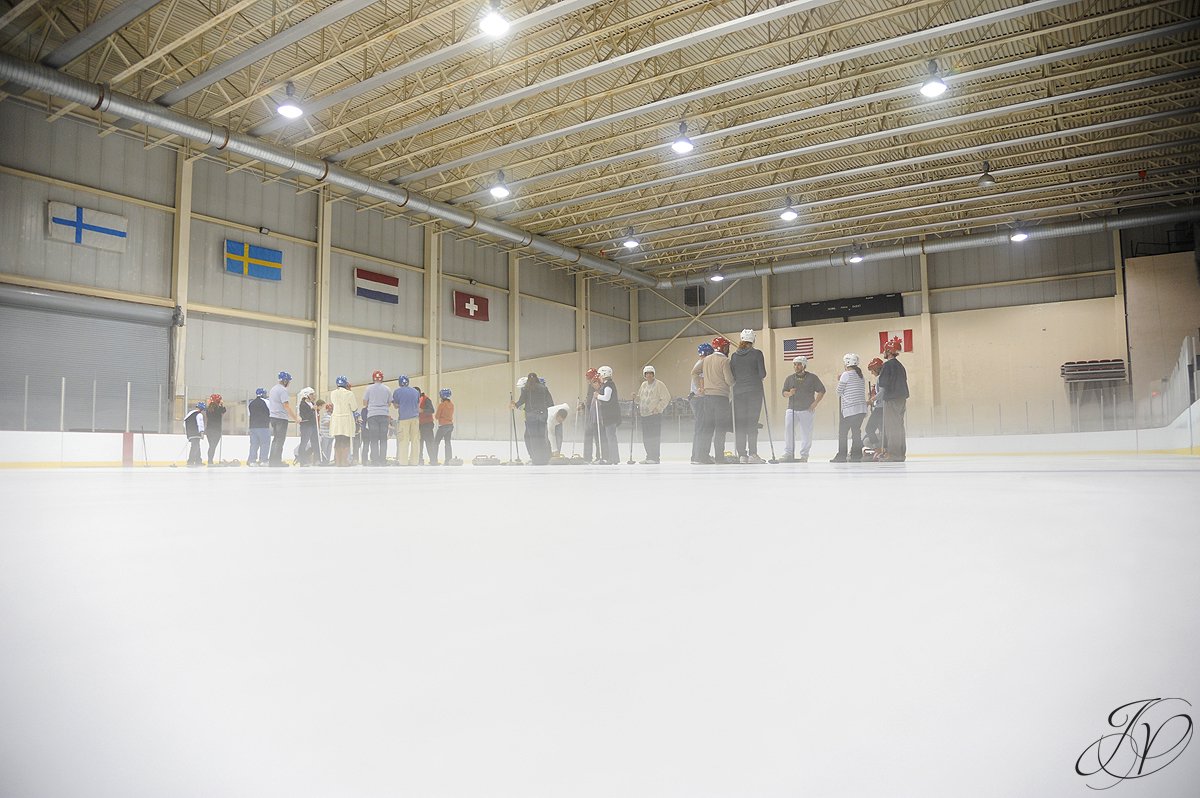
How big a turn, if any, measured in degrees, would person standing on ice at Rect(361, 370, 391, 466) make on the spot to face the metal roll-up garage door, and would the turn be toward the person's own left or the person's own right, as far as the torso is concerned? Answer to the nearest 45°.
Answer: approximately 45° to the person's own left

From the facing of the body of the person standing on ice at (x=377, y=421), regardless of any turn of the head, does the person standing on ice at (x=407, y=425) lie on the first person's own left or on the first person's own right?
on the first person's own right

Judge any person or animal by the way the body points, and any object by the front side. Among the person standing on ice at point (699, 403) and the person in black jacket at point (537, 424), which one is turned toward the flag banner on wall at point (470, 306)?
the person in black jacket

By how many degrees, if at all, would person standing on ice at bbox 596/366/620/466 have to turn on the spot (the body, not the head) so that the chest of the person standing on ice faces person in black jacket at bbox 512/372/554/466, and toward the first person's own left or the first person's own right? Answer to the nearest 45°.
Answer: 0° — they already face them

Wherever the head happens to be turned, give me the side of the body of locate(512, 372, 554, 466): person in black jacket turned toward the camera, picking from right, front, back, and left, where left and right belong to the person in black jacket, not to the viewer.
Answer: back

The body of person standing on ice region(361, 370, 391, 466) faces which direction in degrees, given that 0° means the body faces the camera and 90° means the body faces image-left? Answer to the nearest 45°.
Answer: approximately 180°

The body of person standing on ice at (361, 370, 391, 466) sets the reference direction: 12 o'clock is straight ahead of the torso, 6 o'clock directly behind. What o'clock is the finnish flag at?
The finnish flag is roughly at 10 o'clock from the person standing on ice.

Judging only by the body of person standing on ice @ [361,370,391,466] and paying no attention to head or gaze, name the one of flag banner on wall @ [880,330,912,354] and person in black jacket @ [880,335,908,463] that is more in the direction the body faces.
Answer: the flag banner on wall

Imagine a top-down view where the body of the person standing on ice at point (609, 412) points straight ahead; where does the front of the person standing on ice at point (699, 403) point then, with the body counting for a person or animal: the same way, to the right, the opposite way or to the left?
the opposite way
